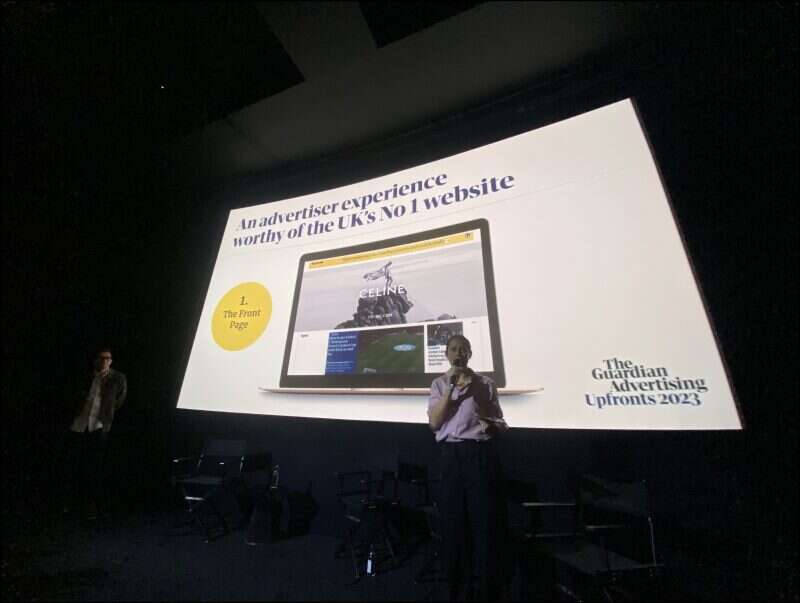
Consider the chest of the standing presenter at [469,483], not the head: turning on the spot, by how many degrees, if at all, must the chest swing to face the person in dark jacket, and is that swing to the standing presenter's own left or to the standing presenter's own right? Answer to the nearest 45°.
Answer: approximately 90° to the standing presenter's own right

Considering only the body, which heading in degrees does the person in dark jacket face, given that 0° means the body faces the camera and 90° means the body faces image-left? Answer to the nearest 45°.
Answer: approximately 0°

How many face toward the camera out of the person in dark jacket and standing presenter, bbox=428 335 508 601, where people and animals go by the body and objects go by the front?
2

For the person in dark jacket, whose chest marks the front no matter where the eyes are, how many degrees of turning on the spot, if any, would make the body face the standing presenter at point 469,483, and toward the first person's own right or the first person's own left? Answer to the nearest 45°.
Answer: approximately 45° to the first person's own left
